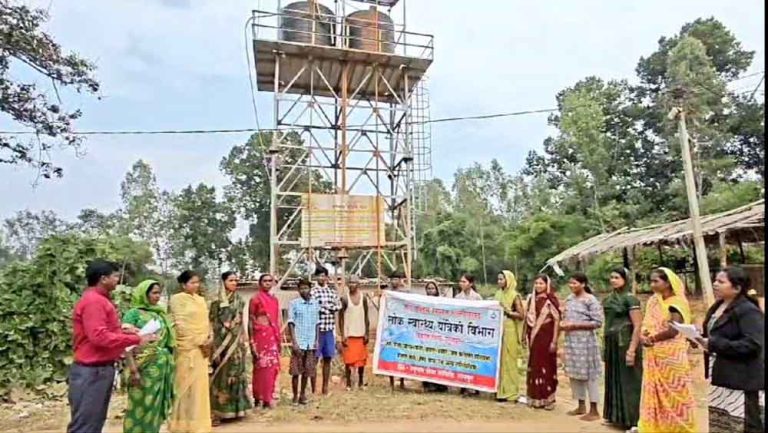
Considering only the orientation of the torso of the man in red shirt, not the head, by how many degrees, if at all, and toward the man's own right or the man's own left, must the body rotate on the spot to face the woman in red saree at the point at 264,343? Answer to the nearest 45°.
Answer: approximately 45° to the man's own left

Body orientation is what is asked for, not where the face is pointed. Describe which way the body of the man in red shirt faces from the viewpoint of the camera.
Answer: to the viewer's right

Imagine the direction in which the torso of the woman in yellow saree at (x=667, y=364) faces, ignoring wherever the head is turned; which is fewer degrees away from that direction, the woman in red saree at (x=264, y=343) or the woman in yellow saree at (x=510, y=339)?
the woman in red saree

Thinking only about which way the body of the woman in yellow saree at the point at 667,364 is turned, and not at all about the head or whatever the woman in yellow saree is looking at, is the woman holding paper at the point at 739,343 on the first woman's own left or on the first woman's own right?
on the first woman's own left

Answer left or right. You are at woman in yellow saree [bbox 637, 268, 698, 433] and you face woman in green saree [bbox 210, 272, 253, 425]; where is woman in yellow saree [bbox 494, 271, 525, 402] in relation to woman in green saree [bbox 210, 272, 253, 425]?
right

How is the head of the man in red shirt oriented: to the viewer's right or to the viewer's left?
to the viewer's right

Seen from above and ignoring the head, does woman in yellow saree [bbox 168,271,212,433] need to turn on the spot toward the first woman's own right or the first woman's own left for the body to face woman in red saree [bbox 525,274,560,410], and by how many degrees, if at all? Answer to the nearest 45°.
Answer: approximately 45° to the first woman's own left

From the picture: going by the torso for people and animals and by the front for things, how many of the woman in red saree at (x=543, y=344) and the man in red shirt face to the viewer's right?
1

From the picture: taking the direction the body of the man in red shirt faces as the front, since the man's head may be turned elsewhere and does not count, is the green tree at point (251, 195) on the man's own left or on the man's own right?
on the man's own left
